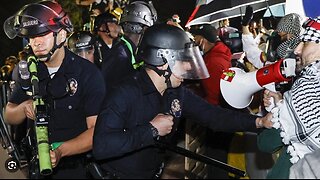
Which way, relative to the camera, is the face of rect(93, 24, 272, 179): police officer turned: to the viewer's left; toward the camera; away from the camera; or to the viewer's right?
to the viewer's right

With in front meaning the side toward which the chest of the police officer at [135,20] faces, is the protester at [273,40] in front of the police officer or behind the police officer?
in front

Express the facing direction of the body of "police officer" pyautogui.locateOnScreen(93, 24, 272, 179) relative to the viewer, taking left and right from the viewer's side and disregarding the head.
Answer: facing the viewer and to the right of the viewer

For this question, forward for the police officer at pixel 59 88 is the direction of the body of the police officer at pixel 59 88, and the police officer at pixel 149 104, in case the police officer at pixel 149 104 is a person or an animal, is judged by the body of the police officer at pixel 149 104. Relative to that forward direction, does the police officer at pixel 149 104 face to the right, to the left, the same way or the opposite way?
to the left

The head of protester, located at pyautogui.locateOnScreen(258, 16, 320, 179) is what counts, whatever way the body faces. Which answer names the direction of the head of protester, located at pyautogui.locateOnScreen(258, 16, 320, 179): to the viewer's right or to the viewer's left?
to the viewer's left

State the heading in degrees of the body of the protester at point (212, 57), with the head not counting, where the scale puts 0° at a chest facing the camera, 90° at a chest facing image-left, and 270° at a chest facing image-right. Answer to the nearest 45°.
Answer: approximately 90°

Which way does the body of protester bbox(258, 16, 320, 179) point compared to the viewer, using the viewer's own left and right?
facing to the left of the viewer

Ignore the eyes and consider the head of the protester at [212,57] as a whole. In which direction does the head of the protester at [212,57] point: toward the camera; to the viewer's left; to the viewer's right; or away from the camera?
to the viewer's left

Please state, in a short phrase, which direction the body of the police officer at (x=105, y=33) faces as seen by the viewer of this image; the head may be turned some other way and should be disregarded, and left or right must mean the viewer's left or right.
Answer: facing to the right of the viewer

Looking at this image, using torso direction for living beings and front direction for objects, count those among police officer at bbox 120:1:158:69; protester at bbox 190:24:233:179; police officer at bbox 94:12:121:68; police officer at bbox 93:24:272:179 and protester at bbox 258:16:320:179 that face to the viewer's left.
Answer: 2

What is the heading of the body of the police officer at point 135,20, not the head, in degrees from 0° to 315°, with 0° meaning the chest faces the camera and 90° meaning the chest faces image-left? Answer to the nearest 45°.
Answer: approximately 225°
